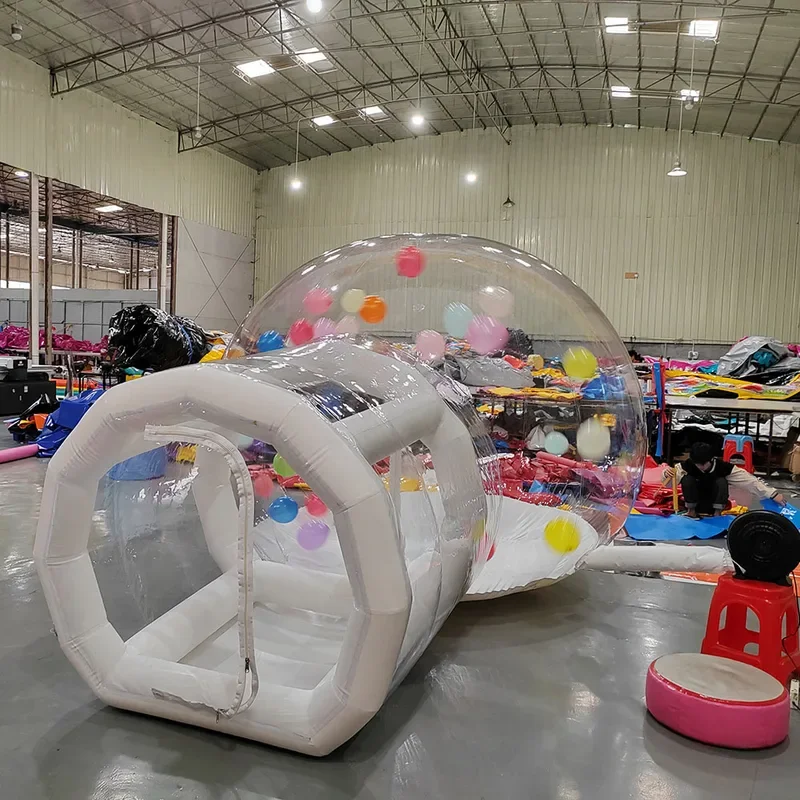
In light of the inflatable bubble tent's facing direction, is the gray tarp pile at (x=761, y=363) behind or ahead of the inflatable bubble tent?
behind

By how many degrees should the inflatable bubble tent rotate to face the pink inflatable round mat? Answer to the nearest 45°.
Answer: approximately 90° to its left

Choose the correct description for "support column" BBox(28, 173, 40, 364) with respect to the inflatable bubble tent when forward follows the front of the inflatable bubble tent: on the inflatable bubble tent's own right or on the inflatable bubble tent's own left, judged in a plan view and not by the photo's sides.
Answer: on the inflatable bubble tent's own right

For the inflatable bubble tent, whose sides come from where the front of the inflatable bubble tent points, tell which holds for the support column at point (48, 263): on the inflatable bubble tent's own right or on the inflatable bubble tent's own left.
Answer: on the inflatable bubble tent's own right

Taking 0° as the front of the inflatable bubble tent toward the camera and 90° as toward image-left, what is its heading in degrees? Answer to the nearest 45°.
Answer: approximately 45°

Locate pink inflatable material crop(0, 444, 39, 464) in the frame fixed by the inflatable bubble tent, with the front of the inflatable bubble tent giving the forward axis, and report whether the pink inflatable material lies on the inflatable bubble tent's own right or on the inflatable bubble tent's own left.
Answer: on the inflatable bubble tent's own right

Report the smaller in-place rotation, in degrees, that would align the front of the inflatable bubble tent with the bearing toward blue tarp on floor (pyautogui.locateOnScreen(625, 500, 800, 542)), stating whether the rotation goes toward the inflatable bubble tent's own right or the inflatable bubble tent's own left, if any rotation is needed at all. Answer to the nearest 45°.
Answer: approximately 180°

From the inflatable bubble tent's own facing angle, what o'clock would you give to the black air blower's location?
The black air blower is roughly at 8 o'clock from the inflatable bubble tent.

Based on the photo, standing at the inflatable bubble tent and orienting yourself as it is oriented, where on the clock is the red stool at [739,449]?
The red stool is roughly at 6 o'clock from the inflatable bubble tent.
